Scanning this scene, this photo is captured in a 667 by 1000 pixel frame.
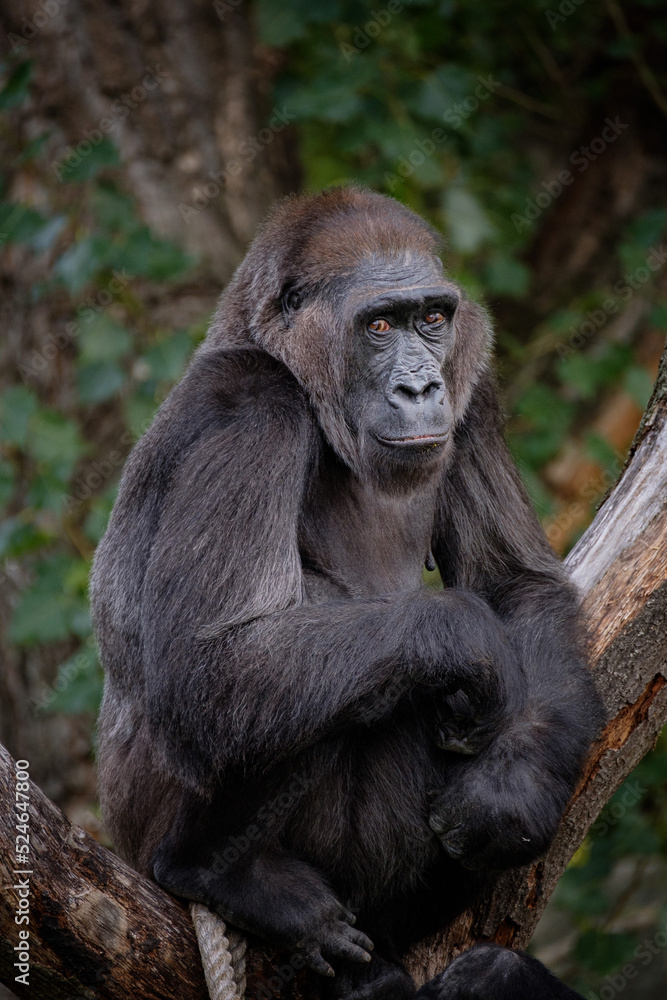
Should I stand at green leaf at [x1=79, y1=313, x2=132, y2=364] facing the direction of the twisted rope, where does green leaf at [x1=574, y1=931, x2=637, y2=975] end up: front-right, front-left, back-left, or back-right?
front-left

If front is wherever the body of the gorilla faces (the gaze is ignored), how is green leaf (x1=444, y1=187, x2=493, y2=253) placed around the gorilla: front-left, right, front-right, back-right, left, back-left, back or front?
back-left

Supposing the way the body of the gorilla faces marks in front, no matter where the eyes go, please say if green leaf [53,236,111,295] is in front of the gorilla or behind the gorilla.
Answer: behind

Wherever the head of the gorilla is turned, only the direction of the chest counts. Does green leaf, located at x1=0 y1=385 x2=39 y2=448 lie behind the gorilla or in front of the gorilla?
behind

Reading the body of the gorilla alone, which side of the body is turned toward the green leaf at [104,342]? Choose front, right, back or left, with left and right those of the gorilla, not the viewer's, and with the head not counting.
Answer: back

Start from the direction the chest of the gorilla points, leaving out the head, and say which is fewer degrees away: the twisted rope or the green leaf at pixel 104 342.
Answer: the twisted rope

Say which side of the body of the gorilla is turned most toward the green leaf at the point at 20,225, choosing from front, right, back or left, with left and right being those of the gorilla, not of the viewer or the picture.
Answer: back
